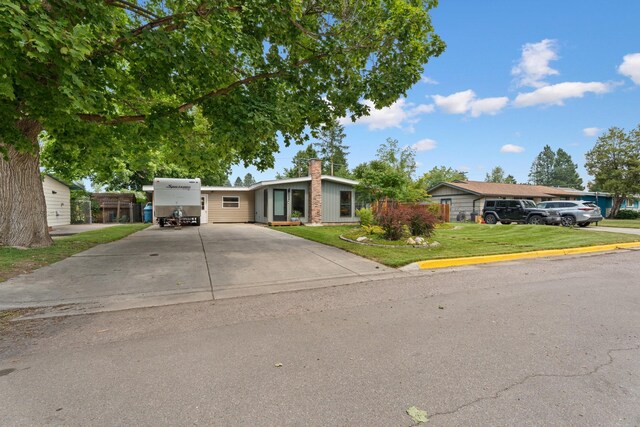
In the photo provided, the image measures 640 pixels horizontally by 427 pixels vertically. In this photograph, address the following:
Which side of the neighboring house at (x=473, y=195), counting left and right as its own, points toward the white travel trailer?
right

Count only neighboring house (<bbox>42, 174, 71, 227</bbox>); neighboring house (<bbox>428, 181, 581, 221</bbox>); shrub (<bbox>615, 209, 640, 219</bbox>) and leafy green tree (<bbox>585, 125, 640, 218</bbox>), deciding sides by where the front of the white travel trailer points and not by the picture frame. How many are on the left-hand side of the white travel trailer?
3

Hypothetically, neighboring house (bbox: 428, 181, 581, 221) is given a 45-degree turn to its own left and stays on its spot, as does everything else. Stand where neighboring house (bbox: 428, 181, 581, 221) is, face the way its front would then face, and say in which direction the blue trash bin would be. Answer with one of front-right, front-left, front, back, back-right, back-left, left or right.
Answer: back-right

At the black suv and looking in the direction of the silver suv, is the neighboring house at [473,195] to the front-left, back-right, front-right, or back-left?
back-left

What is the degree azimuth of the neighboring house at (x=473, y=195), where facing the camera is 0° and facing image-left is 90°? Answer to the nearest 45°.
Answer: approximately 315°

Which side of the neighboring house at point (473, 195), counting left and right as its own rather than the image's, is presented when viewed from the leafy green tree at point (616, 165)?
left
